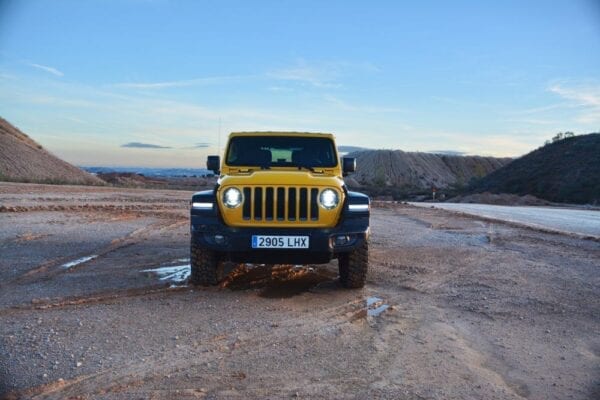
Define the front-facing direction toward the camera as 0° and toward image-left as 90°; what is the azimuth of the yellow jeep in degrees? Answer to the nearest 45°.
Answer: approximately 0°
